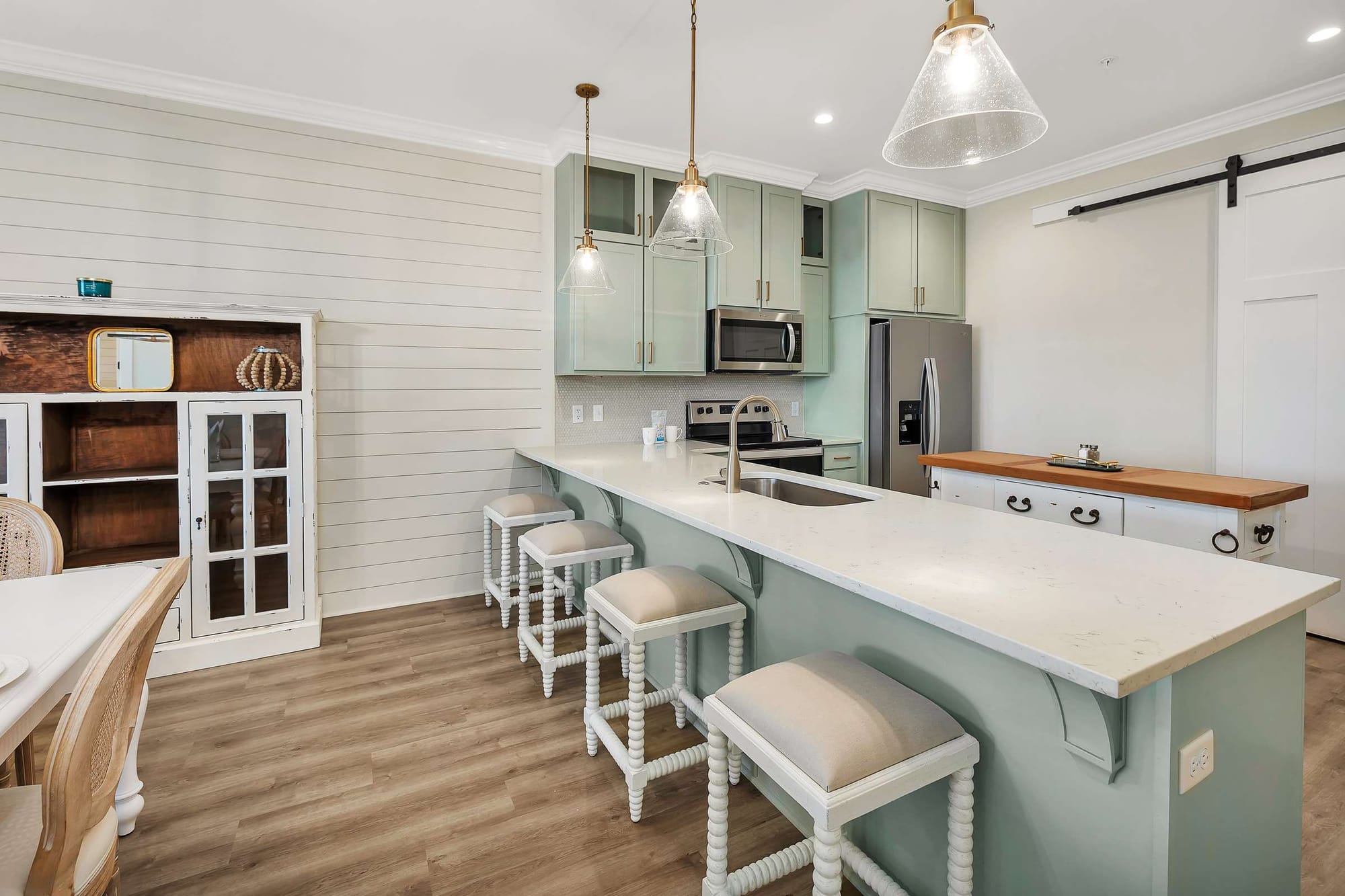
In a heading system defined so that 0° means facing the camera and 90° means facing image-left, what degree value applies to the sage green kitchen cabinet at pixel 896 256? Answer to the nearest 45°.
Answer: approximately 315°

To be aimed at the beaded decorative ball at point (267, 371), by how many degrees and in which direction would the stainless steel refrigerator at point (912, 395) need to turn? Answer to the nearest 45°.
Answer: approximately 90° to its right

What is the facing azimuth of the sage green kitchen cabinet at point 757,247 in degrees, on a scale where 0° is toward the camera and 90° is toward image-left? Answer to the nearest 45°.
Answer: approximately 315°

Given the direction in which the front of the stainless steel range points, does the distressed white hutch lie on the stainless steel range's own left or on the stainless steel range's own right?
on the stainless steel range's own right

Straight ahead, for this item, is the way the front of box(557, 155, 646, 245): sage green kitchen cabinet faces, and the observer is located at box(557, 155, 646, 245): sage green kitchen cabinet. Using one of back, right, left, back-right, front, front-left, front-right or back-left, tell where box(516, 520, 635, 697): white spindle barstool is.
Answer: front-right

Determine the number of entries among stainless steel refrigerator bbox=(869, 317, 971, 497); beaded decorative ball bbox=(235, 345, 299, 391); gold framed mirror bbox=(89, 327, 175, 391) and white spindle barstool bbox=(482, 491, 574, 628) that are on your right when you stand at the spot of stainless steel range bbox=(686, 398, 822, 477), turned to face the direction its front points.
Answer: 3

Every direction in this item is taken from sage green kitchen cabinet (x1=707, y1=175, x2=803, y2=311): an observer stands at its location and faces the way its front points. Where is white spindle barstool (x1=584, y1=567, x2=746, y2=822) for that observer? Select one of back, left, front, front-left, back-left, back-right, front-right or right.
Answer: front-right

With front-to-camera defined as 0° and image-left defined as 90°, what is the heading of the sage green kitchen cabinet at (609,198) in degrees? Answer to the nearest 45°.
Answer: approximately 315°

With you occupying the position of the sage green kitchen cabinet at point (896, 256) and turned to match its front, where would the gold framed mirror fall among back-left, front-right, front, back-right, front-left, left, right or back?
right

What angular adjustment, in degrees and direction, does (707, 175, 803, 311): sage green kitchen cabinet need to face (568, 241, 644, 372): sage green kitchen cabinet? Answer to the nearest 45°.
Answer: approximately 90° to its right

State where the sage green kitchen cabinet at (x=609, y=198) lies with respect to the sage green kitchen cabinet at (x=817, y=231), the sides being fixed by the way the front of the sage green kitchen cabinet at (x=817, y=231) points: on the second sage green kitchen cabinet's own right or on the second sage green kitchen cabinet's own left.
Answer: on the second sage green kitchen cabinet's own right

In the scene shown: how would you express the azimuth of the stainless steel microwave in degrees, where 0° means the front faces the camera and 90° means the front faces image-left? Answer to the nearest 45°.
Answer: approximately 315°

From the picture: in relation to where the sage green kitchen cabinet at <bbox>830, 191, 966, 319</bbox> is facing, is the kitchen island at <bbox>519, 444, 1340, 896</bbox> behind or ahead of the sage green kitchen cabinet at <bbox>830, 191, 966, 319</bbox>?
ahead
